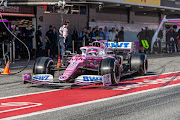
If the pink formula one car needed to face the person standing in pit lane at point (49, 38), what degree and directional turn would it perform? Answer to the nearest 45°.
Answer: approximately 135° to its right

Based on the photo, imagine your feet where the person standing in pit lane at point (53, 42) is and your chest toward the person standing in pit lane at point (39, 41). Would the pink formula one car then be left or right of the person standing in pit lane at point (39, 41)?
left

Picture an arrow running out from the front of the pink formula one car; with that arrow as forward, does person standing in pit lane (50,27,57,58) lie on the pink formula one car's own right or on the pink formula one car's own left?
on the pink formula one car's own right

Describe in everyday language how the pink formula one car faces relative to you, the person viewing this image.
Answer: facing the viewer and to the left of the viewer

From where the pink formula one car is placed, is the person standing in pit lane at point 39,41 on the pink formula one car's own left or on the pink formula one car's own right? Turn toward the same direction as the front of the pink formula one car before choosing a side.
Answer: on the pink formula one car's own right
